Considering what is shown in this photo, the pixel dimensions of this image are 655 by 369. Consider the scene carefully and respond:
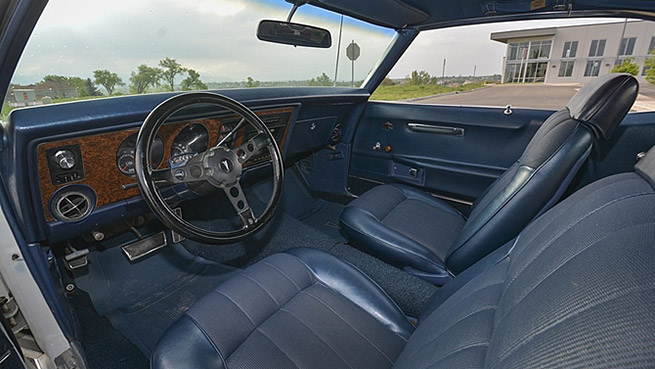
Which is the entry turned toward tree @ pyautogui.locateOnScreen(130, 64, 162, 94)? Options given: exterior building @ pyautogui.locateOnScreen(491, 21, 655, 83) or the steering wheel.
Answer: the exterior building

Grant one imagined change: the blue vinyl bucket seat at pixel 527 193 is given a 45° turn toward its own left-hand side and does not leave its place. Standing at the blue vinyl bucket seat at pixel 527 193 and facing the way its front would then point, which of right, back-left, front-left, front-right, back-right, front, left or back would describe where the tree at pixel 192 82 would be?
front-right

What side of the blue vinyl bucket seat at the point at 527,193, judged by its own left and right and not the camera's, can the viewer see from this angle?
left

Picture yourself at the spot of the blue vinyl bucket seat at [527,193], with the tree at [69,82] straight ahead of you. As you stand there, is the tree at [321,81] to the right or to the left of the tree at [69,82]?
right

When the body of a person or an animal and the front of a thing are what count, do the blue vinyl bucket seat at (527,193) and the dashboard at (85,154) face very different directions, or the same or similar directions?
very different directions

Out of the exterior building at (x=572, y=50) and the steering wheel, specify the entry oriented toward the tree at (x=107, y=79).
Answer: the exterior building

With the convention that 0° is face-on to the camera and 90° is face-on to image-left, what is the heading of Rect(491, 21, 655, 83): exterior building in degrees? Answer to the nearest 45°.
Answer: approximately 45°

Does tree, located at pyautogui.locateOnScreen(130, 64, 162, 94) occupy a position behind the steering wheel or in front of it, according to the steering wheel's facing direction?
behind

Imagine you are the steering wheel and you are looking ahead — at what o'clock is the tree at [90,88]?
The tree is roughly at 6 o'clock from the steering wheel.

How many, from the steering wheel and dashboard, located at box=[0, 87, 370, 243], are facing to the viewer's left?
0

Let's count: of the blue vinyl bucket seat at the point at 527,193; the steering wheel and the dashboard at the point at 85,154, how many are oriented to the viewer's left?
1

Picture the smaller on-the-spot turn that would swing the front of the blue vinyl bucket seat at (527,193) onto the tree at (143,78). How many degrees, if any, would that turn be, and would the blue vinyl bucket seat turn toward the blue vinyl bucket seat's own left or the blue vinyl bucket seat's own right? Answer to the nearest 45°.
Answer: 0° — it already faces it

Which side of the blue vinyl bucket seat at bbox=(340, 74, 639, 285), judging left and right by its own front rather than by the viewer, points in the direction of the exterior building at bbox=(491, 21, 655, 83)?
right

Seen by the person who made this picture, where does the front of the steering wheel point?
facing the viewer and to the right of the viewer
